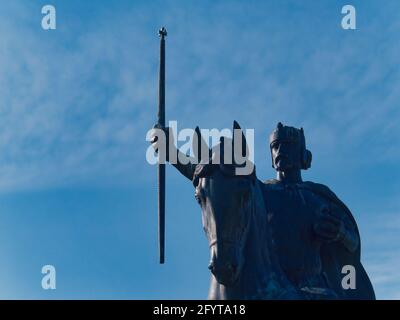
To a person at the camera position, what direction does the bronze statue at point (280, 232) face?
facing the viewer and to the left of the viewer
